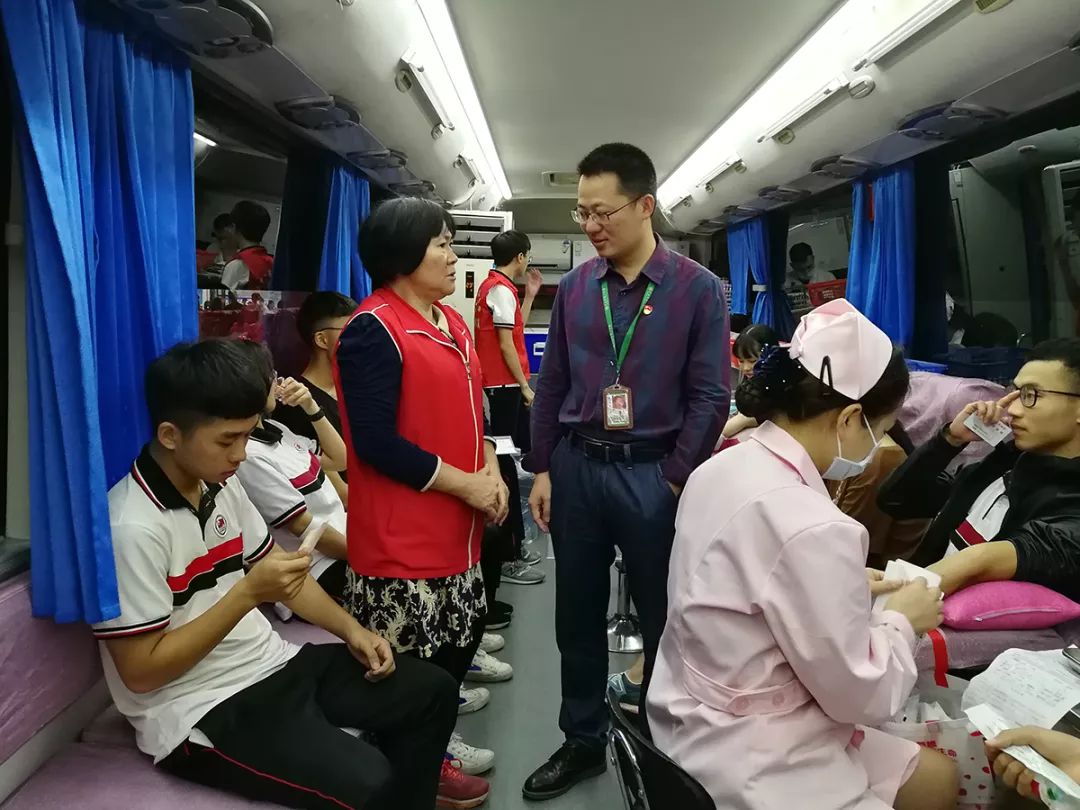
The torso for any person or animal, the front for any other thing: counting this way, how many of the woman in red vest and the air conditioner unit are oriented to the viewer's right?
1

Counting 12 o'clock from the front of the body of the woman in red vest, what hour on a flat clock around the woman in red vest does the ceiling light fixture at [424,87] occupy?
The ceiling light fixture is roughly at 9 o'clock from the woman in red vest.

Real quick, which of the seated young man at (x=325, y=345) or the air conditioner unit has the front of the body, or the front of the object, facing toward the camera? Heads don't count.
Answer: the air conditioner unit

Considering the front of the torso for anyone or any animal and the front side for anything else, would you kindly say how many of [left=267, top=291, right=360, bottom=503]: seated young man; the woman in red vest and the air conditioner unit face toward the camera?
1

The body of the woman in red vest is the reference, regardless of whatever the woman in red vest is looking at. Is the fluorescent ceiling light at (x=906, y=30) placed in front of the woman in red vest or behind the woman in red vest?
in front

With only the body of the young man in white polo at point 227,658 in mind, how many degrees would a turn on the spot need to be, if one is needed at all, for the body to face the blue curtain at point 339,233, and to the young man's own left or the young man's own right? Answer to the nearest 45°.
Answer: approximately 135° to the young man's own left

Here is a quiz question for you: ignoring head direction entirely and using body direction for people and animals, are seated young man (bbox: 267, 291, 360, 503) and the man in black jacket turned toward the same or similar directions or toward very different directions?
very different directions

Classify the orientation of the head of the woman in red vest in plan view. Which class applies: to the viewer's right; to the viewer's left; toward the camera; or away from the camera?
to the viewer's right

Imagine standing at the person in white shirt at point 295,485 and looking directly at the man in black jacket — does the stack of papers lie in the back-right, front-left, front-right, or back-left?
front-right

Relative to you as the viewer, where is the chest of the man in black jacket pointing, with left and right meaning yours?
facing the viewer and to the left of the viewer

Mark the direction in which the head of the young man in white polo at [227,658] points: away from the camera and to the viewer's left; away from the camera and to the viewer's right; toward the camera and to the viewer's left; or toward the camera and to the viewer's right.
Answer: toward the camera and to the viewer's right

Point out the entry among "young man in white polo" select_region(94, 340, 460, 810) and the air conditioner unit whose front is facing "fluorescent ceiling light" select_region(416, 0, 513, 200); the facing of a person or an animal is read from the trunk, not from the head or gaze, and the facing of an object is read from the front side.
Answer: the air conditioner unit

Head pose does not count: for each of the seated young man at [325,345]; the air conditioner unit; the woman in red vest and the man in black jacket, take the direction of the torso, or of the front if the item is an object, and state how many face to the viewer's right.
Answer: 2

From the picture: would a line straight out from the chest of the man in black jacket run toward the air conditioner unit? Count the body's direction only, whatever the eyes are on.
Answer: no

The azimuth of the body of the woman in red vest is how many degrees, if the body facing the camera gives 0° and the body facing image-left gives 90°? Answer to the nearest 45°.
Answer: approximately 270°

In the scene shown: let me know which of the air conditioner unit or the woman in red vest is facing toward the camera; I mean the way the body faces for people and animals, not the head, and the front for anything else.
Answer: the air conditioner unit

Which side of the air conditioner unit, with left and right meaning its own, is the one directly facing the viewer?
front

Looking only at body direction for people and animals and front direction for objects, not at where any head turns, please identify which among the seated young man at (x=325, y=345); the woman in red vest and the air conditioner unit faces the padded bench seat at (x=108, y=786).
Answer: the air conditioner unit

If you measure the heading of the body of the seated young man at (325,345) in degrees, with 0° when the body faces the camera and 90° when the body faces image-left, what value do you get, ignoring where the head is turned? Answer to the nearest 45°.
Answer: approximately 270°

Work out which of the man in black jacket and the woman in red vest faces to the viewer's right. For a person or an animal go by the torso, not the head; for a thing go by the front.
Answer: the woman in red vest

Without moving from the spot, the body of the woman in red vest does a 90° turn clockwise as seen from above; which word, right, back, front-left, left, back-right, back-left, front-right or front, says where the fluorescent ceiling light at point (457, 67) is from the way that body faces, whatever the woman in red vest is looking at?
back
